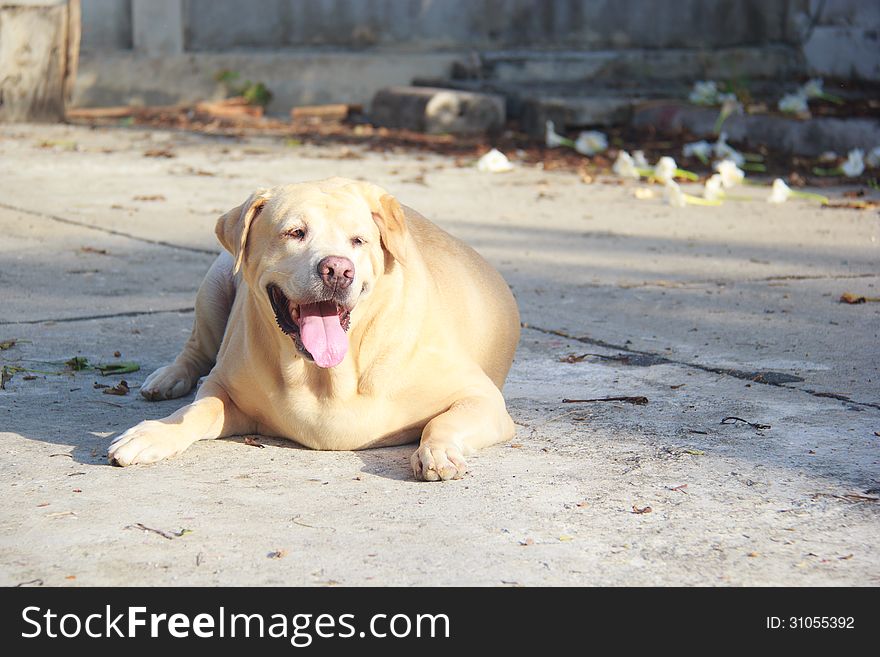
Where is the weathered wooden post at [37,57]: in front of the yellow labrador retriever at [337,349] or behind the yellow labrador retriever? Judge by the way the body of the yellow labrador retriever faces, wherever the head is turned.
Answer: behind

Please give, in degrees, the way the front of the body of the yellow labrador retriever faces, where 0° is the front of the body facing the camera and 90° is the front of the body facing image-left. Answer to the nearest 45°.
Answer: approximately 0°

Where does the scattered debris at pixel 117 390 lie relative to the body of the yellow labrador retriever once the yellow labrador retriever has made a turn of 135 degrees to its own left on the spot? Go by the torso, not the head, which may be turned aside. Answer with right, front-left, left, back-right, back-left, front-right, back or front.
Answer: left

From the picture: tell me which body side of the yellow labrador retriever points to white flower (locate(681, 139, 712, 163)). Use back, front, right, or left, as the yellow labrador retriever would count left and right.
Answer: back

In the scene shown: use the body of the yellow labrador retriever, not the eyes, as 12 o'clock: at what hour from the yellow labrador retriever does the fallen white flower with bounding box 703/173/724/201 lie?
The fallen white flower is roughly at 7 o'clock from the yellow labrador retriever.

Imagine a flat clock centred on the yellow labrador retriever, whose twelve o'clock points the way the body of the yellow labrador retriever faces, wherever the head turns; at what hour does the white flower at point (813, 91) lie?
The white flower is roughly at 7 o'clock from the yellow labrador retriever.

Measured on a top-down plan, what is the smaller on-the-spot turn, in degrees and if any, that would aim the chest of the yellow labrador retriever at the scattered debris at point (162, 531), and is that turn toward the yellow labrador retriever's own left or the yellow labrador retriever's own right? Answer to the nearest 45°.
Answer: approximately 45° to the yellow labrador retriever's own right

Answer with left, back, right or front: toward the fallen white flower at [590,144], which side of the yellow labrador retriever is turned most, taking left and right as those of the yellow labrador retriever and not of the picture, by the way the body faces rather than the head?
back

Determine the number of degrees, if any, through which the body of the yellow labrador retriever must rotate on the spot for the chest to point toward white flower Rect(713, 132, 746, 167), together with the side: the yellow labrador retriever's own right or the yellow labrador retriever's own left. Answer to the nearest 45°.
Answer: approximately 135° to the yellow labrador retriever's own left

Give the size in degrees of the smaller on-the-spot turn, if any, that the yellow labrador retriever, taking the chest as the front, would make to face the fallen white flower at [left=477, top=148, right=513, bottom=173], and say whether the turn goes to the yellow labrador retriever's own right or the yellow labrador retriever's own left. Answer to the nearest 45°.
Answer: approximately 180°
